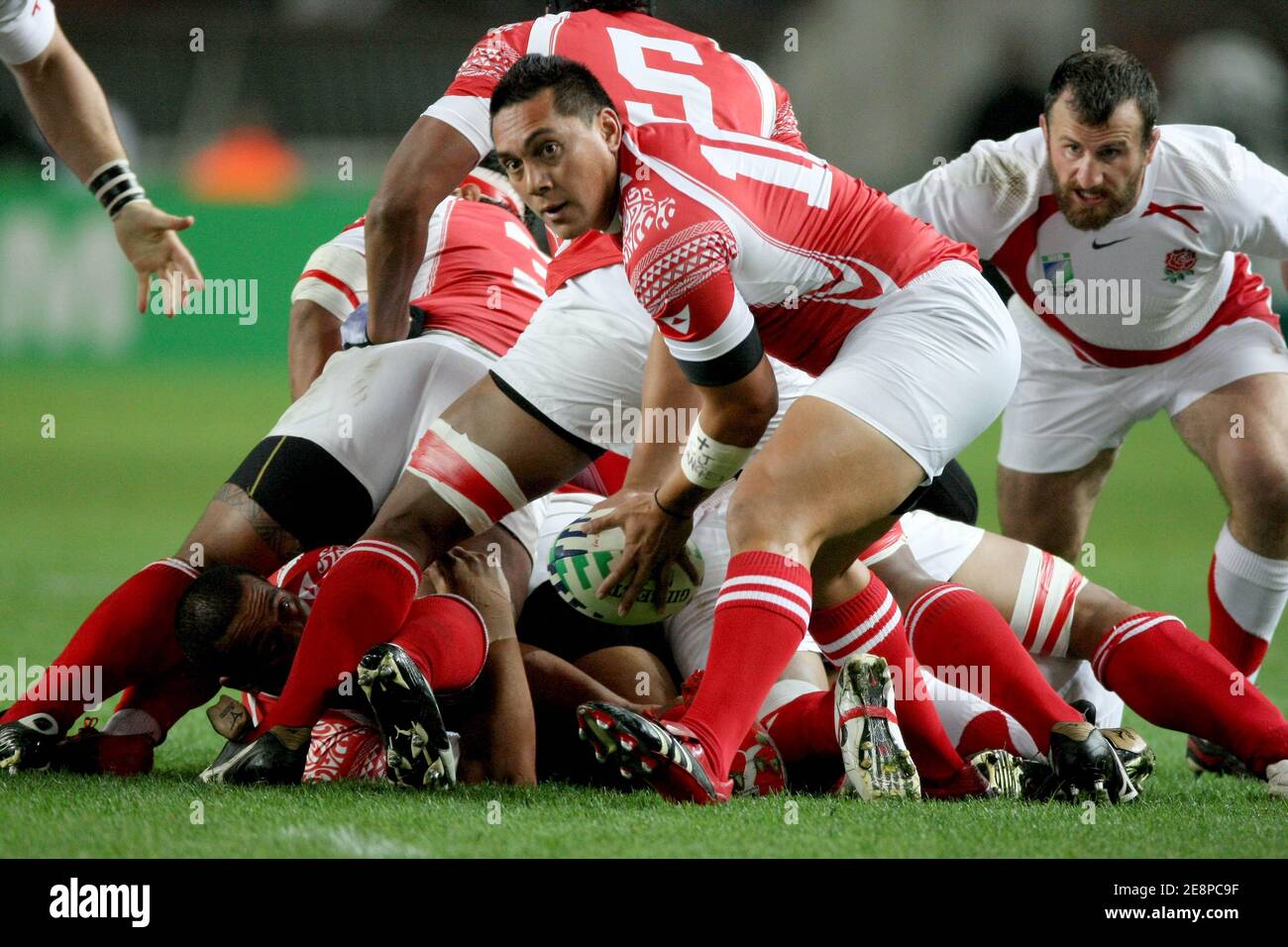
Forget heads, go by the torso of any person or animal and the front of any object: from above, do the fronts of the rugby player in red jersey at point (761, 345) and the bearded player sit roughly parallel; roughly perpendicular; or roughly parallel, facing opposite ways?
roughly perpendicular

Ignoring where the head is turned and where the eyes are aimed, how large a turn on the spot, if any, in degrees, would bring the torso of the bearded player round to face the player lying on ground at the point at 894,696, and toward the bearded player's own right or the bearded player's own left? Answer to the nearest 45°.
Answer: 0° — they already face them

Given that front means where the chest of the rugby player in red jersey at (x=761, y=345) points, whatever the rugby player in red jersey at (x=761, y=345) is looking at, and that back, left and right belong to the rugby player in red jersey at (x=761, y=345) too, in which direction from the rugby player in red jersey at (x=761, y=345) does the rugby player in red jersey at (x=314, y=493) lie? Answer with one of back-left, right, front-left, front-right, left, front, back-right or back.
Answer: front-right

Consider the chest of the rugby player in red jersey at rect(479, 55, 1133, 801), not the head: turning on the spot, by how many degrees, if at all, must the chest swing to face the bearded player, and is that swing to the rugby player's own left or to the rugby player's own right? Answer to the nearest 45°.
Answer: approximately 135° to the rugby player's own right

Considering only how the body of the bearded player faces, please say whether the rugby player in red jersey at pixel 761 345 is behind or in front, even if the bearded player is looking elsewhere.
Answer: in front

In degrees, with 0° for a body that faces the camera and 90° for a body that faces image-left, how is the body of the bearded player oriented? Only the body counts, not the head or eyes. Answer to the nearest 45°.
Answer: approximately 0°

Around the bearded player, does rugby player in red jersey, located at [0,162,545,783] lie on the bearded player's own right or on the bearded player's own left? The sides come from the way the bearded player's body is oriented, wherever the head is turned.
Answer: on the bearded player's own right

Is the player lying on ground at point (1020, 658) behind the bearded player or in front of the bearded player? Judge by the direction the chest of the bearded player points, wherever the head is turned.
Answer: in front

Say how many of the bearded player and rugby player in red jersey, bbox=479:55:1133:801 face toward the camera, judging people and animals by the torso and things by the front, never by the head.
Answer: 1

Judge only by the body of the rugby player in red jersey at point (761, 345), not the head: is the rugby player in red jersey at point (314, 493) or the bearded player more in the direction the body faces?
the rugby player in red jersey

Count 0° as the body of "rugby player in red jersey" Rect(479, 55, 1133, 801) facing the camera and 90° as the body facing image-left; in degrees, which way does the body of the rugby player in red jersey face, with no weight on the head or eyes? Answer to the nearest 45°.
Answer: approximately 90°
